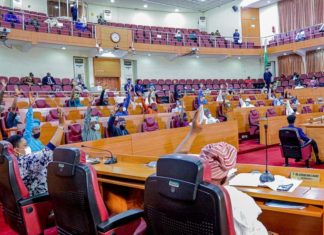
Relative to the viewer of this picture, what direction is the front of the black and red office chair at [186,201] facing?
facing away from the viewer and to the right of the viewer

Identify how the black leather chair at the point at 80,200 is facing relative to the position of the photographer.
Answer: facing away from the viewer and to the right of the viewer

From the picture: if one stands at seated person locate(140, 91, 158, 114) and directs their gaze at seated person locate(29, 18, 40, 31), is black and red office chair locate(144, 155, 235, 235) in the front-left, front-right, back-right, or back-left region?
back-left

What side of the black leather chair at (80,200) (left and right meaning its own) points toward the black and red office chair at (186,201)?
right
